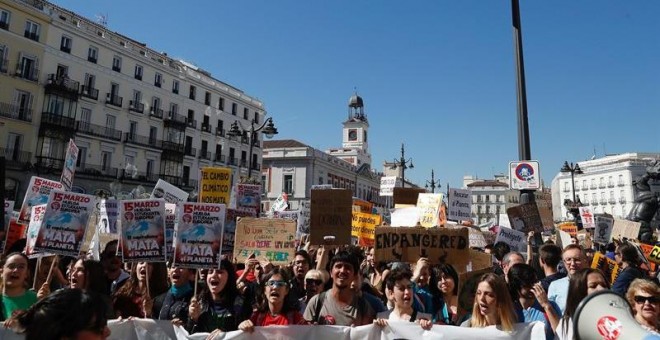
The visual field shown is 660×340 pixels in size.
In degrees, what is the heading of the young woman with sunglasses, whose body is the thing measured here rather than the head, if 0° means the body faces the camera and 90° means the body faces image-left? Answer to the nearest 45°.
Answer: approximately 0°
